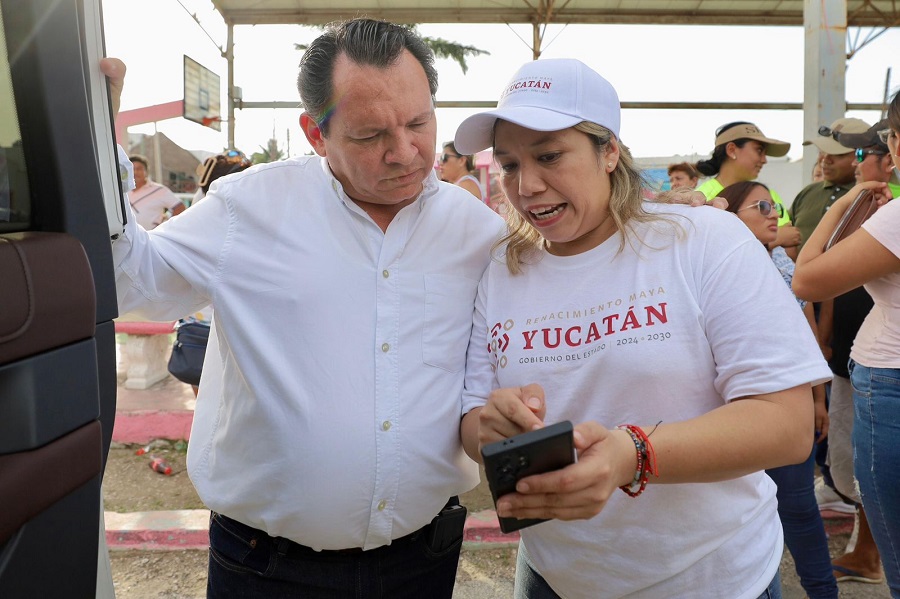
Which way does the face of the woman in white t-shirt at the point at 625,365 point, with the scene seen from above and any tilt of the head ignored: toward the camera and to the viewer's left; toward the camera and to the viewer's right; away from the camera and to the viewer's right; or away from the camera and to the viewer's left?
toward the camera and to the viewer's left

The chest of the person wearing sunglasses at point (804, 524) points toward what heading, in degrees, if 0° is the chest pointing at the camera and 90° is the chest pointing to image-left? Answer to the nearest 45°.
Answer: approximately 315°
